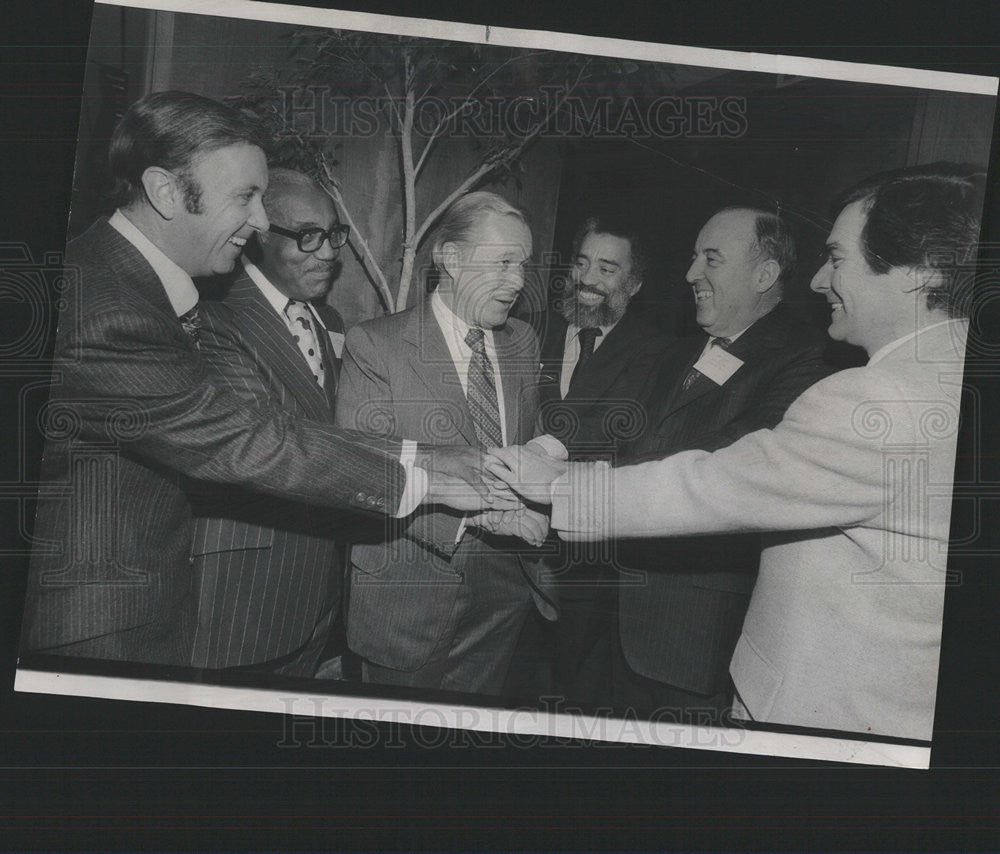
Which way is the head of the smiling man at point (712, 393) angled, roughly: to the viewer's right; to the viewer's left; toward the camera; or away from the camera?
to the viewer's left

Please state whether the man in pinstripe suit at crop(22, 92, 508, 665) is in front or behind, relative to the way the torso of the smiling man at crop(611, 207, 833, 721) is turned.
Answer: in front

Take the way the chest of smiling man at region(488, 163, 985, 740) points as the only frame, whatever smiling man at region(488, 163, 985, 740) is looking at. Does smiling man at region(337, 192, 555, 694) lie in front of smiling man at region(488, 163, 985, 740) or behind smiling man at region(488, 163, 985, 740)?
in front

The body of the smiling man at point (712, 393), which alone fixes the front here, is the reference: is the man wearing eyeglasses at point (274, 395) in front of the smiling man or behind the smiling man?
in front

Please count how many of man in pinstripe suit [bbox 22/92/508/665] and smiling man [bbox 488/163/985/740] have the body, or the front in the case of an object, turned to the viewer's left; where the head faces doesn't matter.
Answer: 1

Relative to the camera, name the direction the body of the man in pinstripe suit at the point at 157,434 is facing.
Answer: to the viewer's right

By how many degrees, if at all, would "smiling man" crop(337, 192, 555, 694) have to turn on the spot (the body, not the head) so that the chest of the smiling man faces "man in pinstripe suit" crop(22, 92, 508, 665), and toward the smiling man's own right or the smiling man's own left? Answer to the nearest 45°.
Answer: approximately 135° to the smiling man's own right

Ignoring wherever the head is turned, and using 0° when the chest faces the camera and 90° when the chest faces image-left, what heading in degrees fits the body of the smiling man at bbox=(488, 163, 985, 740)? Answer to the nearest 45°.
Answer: approximately 90°

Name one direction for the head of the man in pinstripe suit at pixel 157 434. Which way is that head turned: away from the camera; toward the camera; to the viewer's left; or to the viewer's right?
to the viewer's right

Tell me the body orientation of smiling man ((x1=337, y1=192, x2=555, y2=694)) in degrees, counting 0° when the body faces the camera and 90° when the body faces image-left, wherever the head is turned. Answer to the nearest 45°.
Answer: approximately 315°

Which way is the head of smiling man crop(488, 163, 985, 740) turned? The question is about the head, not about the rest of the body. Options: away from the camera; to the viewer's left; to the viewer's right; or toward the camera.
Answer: to the viewer's left
